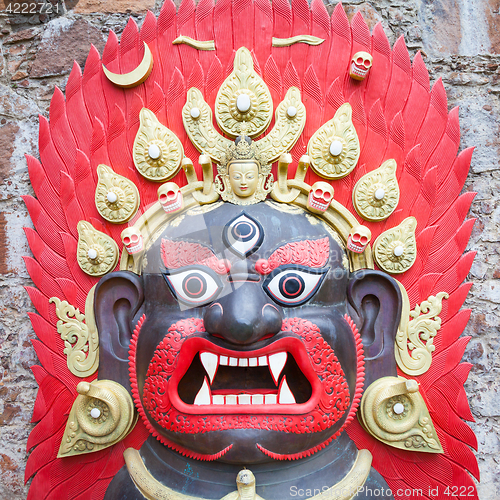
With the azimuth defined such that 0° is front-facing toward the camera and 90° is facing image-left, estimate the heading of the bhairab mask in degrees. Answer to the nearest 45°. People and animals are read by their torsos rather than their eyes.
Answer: approximately 0°
